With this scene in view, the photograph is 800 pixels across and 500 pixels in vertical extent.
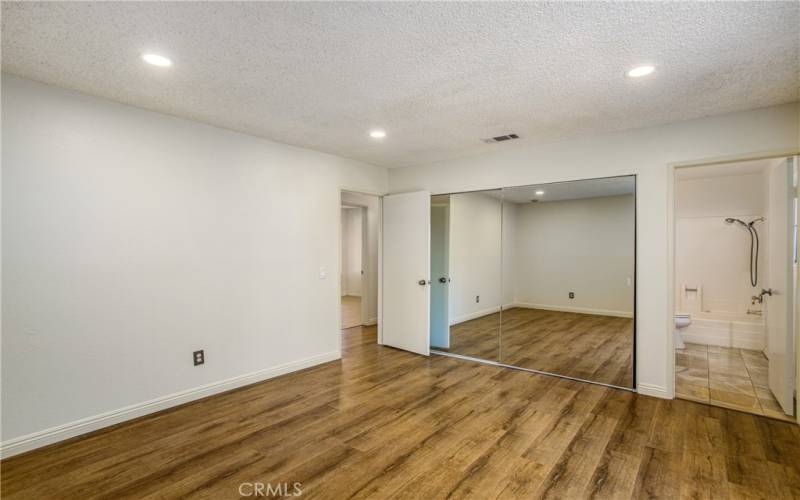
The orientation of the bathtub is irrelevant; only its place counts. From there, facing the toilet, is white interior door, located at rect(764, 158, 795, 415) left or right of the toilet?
left

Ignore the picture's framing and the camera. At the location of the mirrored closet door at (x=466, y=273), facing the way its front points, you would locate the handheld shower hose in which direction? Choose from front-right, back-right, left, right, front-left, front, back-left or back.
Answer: back-left

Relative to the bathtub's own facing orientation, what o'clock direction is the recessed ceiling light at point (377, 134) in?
The recessed ceiling light is roughly at 1 o'clock from the bathtub.

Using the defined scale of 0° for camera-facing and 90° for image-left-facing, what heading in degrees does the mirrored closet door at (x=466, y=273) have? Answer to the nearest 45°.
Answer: approximately 45°

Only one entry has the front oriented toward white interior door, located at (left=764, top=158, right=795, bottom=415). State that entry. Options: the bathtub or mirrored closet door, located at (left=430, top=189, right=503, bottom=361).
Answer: the bathtub

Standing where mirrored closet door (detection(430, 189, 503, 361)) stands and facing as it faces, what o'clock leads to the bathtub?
The bathtub is roughly at 7 o'clock from the mirrored closet door.

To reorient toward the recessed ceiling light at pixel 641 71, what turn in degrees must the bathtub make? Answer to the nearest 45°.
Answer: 0° — it already faces it
